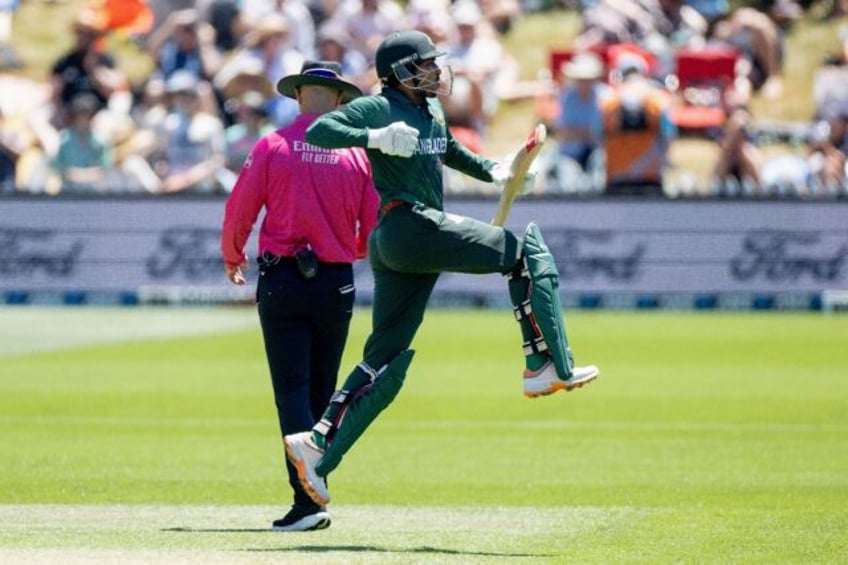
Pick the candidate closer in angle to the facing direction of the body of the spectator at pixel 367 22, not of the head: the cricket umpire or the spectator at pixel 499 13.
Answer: the cricket umpire

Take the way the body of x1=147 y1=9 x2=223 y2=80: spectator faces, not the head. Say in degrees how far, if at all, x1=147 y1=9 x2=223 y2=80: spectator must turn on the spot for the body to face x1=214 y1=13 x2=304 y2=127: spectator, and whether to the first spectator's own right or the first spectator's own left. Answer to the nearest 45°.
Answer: approximately 45° to the first spectator's own left

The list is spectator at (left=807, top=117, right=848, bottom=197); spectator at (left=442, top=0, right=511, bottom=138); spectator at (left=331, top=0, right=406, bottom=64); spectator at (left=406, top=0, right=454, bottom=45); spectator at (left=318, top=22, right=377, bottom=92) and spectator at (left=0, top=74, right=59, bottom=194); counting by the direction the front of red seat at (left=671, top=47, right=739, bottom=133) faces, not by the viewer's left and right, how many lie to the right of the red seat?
5

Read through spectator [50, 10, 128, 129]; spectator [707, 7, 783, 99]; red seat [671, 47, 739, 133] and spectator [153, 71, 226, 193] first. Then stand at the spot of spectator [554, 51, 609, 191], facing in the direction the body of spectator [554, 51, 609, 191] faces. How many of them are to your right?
2

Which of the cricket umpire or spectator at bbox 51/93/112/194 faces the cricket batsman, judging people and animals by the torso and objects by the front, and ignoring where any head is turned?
the spectator

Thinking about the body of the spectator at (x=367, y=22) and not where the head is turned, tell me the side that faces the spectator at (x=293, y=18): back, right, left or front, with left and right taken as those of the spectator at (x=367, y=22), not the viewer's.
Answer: right

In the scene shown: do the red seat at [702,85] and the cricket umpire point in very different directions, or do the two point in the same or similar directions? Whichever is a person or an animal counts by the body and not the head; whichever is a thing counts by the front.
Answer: very different directions

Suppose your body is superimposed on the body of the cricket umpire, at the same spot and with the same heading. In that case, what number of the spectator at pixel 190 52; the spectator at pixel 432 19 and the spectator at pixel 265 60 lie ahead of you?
3

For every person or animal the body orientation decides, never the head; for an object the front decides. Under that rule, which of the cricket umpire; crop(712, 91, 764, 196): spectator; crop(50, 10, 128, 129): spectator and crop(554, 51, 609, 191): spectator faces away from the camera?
the cricket umpire

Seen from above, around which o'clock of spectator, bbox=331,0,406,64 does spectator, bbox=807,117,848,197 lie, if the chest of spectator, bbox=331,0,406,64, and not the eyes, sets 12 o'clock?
spectator, bbox=807,117,848,197 is roughly at 10 o'clock from spectator, bbox=331,0,406,64.

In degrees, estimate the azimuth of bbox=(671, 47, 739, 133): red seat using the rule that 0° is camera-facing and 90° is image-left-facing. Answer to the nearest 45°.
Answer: approximately 0°

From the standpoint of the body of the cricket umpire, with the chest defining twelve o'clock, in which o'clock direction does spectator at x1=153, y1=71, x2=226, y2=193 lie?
The spectator is roughly at 12 o'clock from the cricket umpire.
